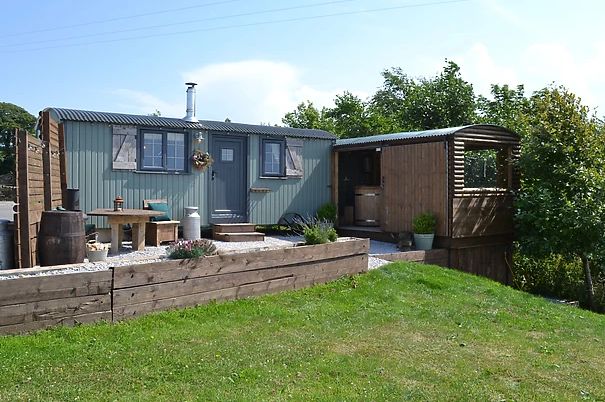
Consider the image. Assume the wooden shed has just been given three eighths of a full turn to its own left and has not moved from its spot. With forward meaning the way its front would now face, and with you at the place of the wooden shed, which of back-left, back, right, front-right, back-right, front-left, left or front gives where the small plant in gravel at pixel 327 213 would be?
back

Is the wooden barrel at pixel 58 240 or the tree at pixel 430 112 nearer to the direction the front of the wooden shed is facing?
the wooden barrel

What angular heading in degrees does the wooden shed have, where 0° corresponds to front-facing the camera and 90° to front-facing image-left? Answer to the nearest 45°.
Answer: approximately 45°

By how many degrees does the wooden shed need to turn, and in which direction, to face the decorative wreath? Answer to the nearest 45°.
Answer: approximately 45° to its right

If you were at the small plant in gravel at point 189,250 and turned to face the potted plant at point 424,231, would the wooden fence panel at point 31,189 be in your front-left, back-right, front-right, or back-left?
back-left
